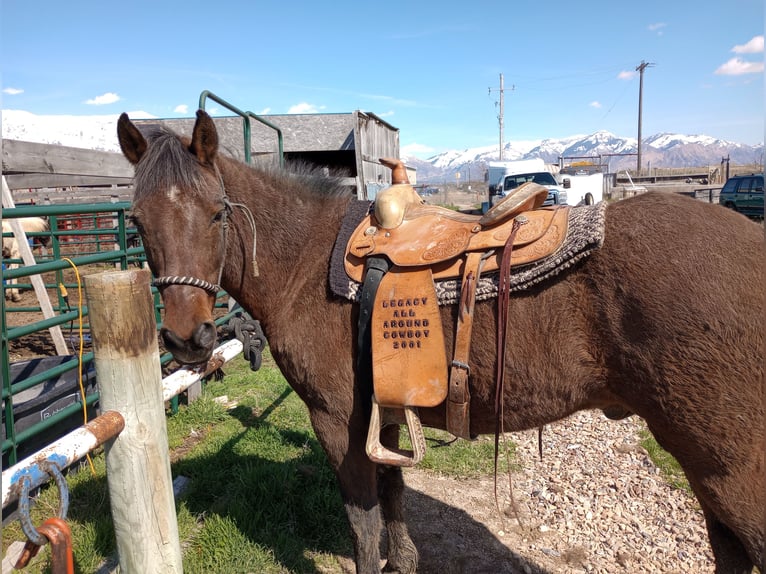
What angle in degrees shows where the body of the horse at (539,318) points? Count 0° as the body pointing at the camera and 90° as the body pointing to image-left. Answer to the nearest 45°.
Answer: approximately 90°

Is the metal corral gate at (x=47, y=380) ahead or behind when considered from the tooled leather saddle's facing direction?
ahead

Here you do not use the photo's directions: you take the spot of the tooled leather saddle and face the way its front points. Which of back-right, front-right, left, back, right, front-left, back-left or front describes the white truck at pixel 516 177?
right

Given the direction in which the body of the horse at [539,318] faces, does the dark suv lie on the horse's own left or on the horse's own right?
on the horse's own right

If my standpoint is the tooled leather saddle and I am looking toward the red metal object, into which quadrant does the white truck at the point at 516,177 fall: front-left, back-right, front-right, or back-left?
back-right

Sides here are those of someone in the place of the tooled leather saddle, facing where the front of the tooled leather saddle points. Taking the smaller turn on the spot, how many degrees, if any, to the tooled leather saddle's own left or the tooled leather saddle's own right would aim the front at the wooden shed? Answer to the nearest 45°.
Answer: approximately 90° to the tooled leather saddle's own right

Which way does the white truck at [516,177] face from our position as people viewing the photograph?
facing the viewer and to the right of the viewer

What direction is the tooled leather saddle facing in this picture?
to the viewer's left

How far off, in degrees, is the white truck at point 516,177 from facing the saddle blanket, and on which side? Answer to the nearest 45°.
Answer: approximately 45° to its right
